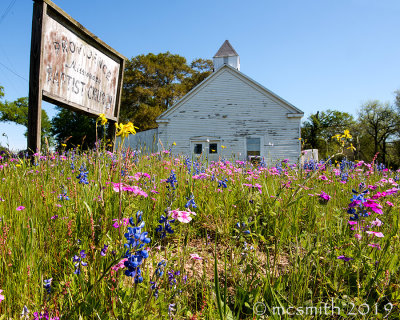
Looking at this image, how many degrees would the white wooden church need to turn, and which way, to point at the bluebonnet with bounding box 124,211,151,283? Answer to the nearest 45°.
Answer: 0° — it already faces it

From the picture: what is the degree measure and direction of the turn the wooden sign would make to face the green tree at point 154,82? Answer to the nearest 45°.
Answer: approximately 135° to its left

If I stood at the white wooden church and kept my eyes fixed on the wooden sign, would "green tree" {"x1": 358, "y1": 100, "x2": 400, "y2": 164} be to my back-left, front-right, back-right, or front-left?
back-left

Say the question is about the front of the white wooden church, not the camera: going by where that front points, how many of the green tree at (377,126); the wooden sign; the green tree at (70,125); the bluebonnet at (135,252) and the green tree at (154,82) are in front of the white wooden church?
2

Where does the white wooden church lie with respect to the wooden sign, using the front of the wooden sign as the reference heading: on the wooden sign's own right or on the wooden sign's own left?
on the wooden sign's own left

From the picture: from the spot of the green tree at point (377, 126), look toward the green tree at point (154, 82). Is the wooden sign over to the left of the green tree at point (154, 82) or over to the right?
left

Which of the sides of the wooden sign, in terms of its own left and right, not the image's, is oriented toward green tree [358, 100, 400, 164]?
left

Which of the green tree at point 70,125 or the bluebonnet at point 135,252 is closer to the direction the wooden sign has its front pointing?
the bluebonnet

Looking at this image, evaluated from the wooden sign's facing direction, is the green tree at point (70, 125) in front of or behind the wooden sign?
behind
